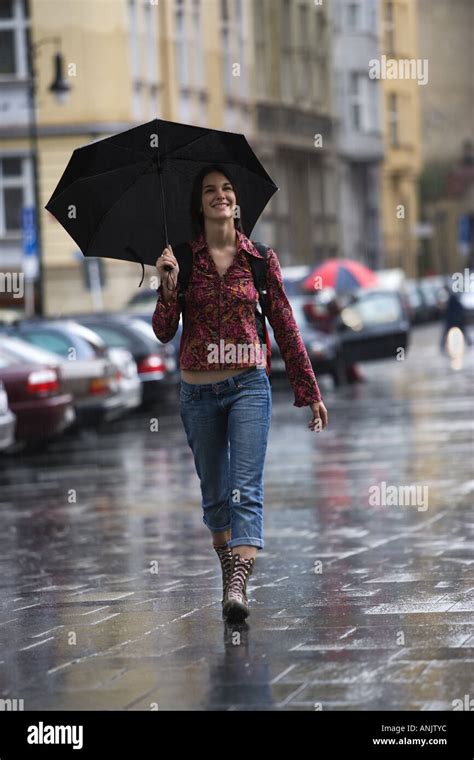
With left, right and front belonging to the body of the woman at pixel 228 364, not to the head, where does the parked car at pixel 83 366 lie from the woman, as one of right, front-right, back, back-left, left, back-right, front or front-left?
back

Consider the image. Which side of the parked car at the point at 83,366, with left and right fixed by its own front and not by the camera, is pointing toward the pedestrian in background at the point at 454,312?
right

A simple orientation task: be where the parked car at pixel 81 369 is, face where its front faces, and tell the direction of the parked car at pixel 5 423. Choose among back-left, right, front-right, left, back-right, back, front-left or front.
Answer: back-left

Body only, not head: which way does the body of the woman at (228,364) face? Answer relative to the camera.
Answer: toward the camera

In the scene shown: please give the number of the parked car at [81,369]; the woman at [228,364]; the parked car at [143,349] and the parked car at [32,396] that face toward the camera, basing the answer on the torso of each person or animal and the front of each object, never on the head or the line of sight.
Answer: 1

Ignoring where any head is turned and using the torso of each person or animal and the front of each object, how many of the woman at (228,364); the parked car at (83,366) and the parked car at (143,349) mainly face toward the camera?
1

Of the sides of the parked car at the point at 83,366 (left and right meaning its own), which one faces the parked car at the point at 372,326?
right

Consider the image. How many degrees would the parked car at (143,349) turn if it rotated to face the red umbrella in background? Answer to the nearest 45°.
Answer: approximately 45° to its right

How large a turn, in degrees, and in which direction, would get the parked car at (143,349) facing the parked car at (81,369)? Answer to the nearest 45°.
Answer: approximately 135° to its left

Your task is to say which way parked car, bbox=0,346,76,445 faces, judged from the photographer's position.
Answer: facing away from the viewer and to the left of the viewer

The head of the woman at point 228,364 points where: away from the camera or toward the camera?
toward the camera

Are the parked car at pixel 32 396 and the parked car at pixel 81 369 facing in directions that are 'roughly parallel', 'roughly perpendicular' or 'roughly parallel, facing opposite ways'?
roughly parallel

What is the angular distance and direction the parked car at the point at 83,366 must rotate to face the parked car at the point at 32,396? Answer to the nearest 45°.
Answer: approximately 135° to its left

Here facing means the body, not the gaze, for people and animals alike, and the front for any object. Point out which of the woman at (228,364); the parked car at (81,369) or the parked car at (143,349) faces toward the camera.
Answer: the woman

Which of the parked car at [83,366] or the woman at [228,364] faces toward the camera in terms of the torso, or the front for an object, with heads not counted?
the woman

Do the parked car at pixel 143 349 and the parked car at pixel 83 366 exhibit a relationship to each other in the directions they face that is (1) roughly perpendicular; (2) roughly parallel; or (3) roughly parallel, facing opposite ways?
roughly parallel

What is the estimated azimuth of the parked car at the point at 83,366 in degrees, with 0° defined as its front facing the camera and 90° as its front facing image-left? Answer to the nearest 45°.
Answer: approximately 135°

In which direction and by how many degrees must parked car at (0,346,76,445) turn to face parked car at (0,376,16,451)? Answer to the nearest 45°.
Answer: approximately 135° to its left
